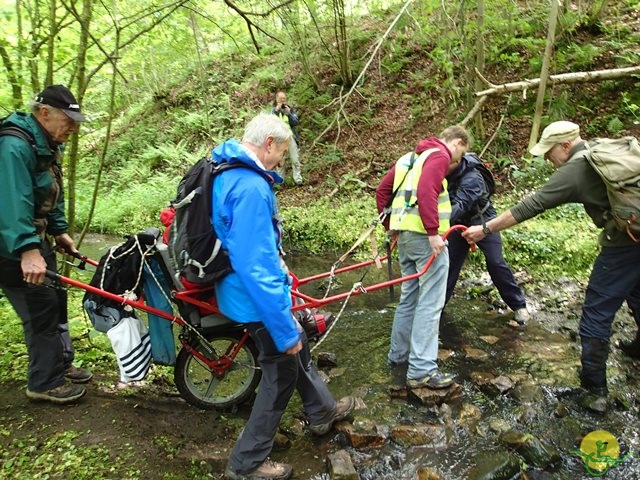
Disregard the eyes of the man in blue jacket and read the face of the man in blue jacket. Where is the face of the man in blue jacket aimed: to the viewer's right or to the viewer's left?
to the viewer's right

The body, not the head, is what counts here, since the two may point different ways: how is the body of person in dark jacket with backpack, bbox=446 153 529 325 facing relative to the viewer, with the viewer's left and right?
facing to the left of the viewer

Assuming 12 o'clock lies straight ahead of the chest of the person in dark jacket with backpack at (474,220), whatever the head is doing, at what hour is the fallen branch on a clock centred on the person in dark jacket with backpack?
The fallen branch is roughly at 3 o'clock from the person in dark jacket with backpack.

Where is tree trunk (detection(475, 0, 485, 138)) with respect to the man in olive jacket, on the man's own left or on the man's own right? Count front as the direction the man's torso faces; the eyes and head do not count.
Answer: on the man's own right

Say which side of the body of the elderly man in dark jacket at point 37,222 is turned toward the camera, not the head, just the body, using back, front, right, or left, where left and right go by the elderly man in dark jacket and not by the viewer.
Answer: right

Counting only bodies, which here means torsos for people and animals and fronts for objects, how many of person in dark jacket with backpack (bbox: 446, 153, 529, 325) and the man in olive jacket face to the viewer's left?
2

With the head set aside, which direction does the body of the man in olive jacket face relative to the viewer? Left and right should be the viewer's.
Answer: facing to the left of the viewer

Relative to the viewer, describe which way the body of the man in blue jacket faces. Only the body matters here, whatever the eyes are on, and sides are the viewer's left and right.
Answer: facing to the right of the viewer

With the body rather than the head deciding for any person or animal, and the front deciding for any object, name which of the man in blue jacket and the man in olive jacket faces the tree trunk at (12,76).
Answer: the man in olive jacket

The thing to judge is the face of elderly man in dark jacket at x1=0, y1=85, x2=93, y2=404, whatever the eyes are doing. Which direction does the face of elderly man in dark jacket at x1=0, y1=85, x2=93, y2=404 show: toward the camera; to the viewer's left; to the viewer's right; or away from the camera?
to the viewer's right
